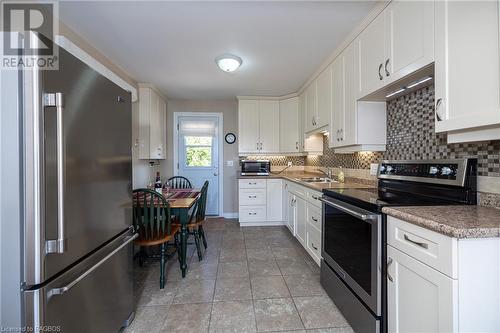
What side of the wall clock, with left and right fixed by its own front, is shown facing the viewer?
front

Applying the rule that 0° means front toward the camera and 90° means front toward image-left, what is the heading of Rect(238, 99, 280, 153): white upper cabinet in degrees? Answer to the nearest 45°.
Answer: approximately 0°

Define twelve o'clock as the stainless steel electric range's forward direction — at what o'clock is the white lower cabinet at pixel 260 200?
The white lower cabinet is roughly at 3 o'clock from the stainless steel electric range.

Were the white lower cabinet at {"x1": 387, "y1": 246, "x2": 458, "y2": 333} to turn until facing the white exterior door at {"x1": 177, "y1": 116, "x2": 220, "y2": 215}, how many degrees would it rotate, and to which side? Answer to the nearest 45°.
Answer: approximately 90° to its right

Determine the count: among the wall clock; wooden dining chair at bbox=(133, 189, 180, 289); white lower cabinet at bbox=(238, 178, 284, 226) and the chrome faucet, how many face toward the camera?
2

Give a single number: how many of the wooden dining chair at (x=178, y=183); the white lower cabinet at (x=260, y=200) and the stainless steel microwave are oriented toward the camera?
3

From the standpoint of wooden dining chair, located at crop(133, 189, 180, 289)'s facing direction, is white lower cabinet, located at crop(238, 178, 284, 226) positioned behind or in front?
in front

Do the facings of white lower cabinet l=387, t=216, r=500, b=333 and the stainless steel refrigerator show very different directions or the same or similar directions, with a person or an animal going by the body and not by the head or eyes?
very different directions

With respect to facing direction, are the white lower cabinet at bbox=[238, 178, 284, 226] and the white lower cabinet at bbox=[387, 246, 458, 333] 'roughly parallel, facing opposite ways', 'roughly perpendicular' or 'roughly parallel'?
roughly perpendicular

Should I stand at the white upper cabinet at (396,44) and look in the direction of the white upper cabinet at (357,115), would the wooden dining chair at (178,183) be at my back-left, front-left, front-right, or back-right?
front-left

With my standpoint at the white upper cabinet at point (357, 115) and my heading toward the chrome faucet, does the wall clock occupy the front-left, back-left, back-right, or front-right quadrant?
front-left

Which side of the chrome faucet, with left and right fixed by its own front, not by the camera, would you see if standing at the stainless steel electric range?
left

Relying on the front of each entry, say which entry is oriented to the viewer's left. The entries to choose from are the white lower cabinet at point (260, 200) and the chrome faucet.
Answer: the chrome faucet

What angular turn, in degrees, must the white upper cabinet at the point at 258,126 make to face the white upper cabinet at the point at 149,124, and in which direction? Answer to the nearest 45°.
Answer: approximately 45° to its right

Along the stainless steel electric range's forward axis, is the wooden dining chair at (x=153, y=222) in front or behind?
in front

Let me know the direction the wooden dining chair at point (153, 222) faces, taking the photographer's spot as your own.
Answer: facing away from the viewer and to the right of the viewer

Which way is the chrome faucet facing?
to the viewer's left

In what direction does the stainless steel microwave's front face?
toward the camera

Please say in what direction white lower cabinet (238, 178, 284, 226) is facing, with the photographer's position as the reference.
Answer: facing the viewer
